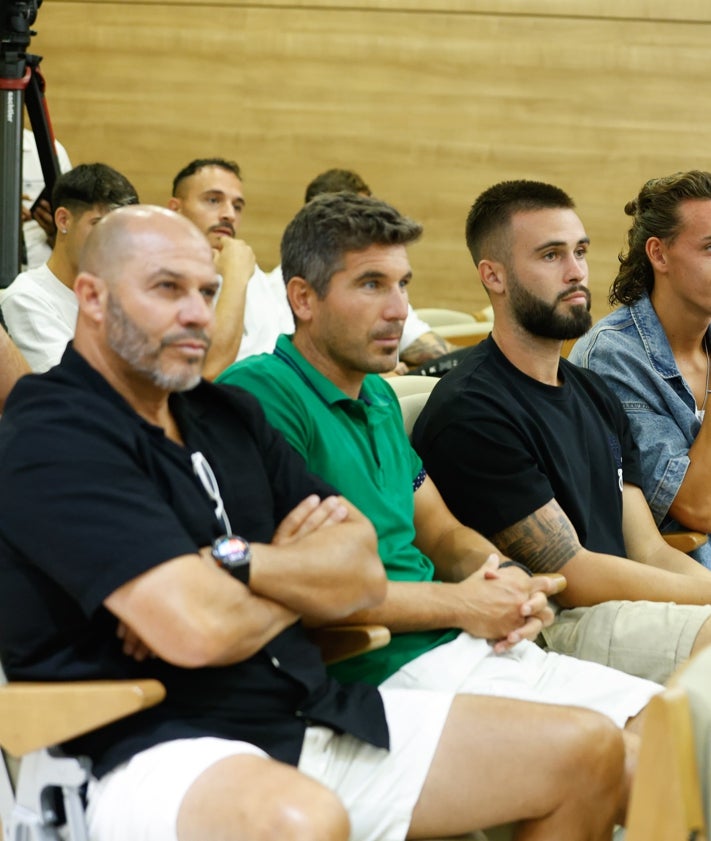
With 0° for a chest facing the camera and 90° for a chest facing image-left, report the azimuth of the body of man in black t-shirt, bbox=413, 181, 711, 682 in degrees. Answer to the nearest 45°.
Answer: approximately 315°

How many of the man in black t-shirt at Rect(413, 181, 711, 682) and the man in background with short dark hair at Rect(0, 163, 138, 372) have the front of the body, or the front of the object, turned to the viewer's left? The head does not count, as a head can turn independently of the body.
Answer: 0

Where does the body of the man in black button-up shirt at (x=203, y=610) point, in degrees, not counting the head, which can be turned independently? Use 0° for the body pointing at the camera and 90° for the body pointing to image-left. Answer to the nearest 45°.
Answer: approximately 315°

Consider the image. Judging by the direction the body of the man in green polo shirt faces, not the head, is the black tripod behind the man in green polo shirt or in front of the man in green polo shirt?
behind

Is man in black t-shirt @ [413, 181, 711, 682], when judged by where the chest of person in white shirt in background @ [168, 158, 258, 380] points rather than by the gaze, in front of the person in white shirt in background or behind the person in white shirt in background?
in front

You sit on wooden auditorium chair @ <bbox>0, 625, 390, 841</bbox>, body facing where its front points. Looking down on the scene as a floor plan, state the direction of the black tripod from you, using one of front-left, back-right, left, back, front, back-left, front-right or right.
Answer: back-left

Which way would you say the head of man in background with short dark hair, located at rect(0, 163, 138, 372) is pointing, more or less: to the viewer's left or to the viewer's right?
to the viewer's right

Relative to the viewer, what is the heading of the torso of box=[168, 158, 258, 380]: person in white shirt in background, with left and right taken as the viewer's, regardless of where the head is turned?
facing the viewer and to the right of the viewer

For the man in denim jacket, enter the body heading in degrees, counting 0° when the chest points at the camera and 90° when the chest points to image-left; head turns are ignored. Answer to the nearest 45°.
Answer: approximately 315°

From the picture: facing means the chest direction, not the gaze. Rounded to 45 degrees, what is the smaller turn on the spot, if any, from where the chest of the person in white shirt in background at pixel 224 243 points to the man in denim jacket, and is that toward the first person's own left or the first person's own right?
0° — they already face them

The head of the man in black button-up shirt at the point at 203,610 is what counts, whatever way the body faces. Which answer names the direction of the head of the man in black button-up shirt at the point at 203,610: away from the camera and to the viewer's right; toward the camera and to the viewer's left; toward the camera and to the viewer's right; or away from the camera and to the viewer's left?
toward the camera and to the viewer's right

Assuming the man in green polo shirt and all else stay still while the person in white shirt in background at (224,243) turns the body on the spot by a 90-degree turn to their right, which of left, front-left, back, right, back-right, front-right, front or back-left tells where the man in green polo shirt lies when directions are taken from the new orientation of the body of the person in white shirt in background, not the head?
front-left

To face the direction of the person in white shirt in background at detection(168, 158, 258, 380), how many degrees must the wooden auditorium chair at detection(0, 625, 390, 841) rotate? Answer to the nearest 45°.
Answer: approximately 135° to its left
